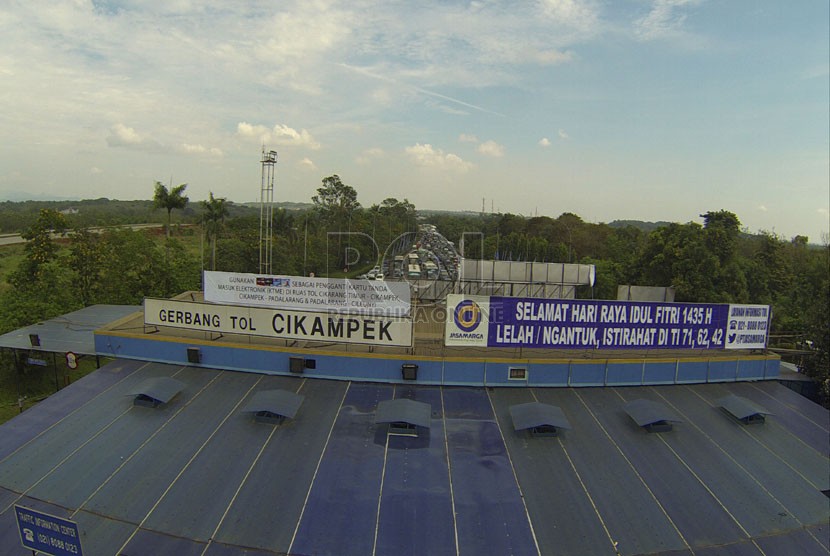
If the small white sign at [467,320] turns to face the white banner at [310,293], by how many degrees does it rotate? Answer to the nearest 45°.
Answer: approximately 90° to its right

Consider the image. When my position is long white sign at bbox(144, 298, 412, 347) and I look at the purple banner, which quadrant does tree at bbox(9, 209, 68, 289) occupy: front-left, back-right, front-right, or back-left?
back-left

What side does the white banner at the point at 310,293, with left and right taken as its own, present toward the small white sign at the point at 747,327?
left

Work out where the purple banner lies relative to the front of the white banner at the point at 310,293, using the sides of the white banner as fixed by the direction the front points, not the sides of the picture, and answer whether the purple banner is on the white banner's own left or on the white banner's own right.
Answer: on the white banner's own left

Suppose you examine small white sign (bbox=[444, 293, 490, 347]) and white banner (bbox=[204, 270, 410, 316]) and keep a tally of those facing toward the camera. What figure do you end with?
2

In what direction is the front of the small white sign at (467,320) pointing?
toward the camera

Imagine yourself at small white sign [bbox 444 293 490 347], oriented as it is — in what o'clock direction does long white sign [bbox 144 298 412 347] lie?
long white sign [bbox 144 298 412 347] is roughly at 3 o'clock from small white sign [bbox 444 293 490 347].

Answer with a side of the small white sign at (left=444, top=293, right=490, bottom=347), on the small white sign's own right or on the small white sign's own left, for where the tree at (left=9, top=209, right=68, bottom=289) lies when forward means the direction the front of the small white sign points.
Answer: on the small white sign's own right

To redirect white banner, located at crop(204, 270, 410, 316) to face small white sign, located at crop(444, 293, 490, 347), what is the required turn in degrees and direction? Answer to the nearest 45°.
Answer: approximately 45° to its left
